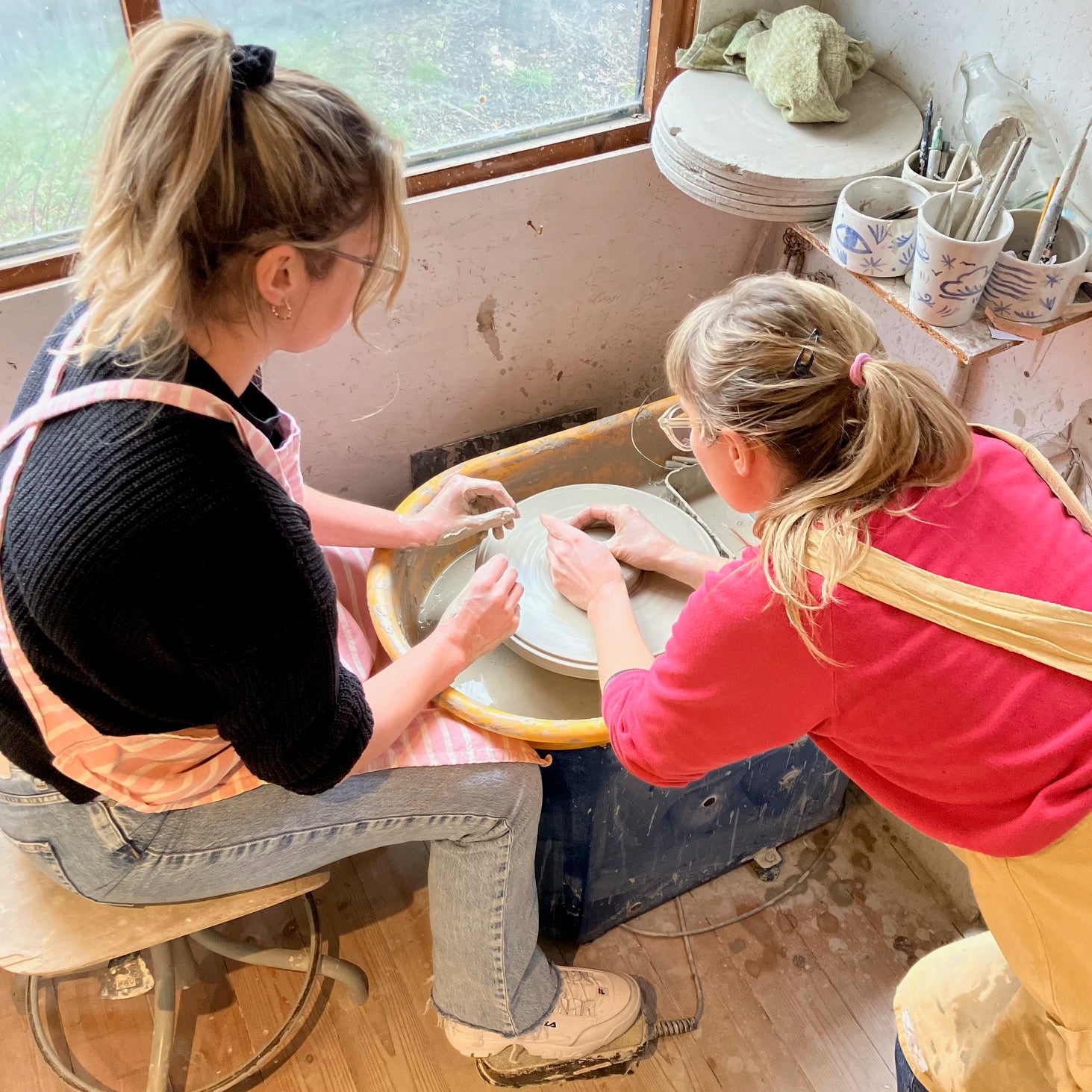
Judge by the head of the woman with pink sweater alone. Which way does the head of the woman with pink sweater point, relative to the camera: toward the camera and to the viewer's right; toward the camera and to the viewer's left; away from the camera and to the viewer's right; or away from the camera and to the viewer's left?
away from the camera and to the viewer's left

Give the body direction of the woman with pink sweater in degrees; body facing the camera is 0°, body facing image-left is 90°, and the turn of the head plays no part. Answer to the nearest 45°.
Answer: approximately 135°

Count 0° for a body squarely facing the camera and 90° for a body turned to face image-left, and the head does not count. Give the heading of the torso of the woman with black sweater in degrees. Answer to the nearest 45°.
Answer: approximately 225°

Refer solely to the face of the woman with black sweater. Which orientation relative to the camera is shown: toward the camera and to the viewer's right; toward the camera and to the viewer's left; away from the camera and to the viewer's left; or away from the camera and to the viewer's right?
away from the camera and to the viewer's right

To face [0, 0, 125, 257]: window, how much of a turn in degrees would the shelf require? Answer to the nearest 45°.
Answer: approximately 45° to its right

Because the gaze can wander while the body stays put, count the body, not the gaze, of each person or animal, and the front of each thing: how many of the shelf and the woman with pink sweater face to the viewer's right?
0

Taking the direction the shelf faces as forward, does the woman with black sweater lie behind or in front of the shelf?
in front
